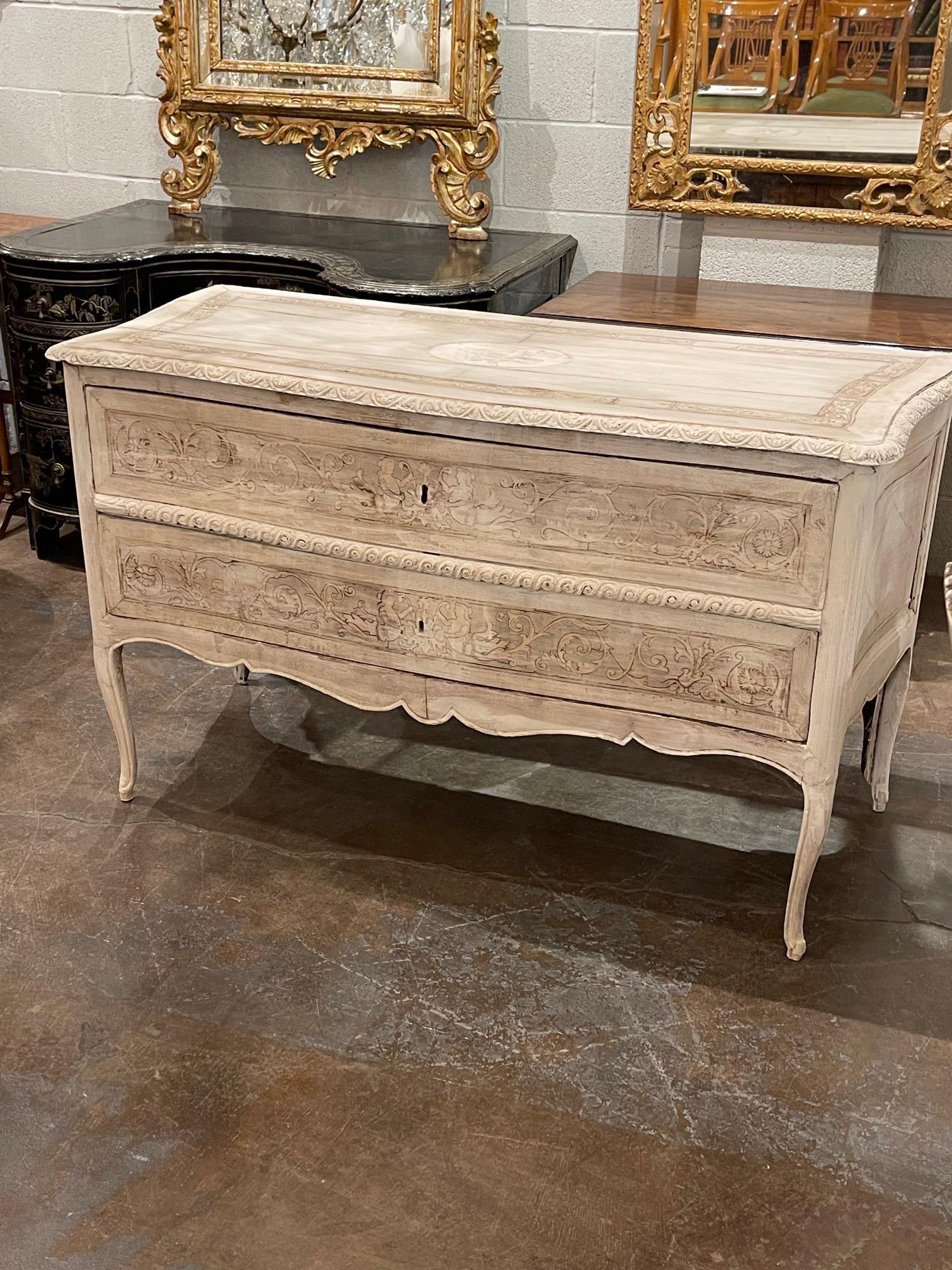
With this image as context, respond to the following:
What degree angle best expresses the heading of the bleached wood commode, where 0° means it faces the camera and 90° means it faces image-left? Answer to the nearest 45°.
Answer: approximately 45°

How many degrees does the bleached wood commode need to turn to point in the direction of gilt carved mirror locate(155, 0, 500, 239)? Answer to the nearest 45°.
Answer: approximately 135° to its right

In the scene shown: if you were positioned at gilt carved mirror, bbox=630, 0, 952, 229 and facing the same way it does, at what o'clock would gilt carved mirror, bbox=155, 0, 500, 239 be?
gilt carved mirror, bbox=155, 0, 500, 239 is roughly at 3 o'clock from gilt carved mirror, bbox=630, 0, 952, 229.

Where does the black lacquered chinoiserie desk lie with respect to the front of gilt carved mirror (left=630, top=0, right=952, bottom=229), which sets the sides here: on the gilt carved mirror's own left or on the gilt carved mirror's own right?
on the gilt carved mirror's own right

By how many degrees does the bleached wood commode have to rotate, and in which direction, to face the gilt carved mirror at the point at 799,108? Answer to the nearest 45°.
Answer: approximately 180°

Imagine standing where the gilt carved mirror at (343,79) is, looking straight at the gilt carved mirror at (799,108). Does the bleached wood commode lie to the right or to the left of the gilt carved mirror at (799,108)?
right

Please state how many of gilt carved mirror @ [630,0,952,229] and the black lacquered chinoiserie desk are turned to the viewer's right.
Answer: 0

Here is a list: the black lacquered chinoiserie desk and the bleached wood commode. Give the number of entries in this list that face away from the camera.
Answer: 0

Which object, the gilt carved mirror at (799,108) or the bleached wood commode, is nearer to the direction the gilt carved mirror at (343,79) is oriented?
the bleached wood commode

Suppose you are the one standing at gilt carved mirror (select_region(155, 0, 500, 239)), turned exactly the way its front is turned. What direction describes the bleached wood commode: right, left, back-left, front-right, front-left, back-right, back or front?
front-left

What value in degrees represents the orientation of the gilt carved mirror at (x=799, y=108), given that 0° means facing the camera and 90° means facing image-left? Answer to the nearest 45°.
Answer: approximately 0°
